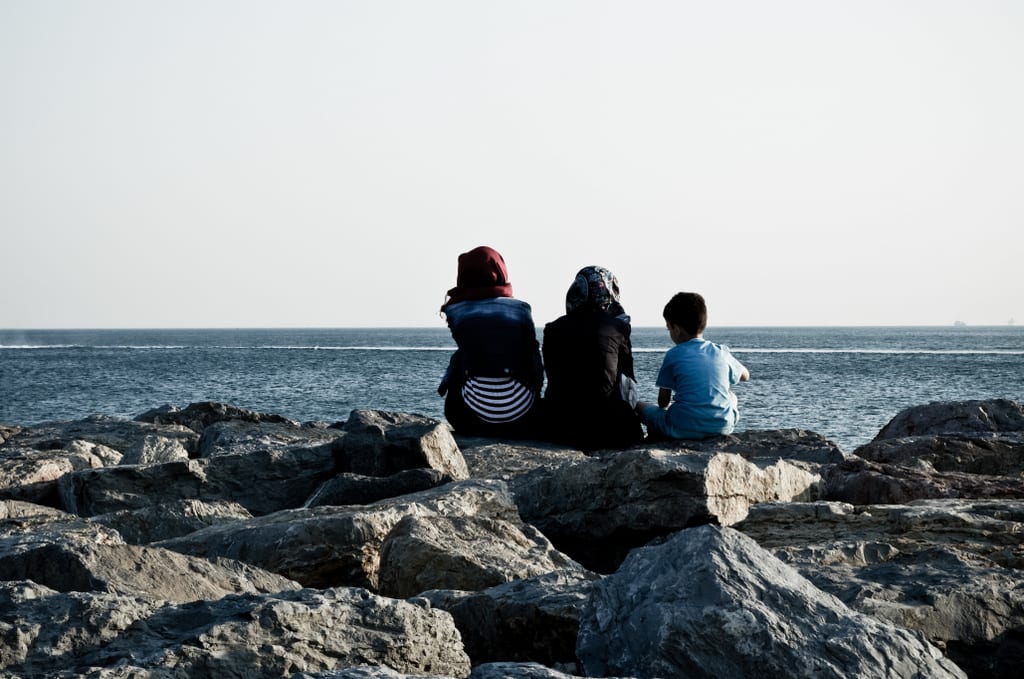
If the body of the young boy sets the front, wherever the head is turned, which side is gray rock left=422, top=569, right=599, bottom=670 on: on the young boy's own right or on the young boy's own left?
on the young boy's own left

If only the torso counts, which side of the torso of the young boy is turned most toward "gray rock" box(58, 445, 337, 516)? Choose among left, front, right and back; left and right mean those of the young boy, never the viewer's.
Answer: left

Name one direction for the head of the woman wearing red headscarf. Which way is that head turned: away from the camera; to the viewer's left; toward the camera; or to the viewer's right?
away from the camera

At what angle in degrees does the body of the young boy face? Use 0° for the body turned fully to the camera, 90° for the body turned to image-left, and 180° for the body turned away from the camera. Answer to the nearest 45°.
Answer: approximately 135°

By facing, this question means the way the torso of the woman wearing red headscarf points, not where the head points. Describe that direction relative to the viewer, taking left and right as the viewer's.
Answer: facing away from the viewer

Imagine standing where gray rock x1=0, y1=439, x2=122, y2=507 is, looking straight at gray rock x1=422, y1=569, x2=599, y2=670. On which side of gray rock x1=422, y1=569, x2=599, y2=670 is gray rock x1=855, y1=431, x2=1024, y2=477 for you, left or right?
left

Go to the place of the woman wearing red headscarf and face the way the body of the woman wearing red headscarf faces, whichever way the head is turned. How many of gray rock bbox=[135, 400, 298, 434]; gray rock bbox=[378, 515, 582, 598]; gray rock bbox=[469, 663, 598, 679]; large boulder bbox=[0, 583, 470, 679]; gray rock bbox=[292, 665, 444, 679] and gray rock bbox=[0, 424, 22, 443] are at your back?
4

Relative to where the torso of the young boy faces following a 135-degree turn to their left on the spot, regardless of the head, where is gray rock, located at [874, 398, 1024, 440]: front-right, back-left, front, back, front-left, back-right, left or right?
back-left

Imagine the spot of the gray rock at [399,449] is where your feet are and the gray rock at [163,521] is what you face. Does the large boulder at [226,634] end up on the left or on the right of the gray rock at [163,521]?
left

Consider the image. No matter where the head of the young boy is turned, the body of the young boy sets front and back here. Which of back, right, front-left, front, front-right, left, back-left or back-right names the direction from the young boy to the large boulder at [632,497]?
back-left

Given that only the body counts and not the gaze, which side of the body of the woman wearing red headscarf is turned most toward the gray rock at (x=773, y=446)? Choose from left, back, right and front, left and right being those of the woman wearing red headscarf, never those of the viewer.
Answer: right
